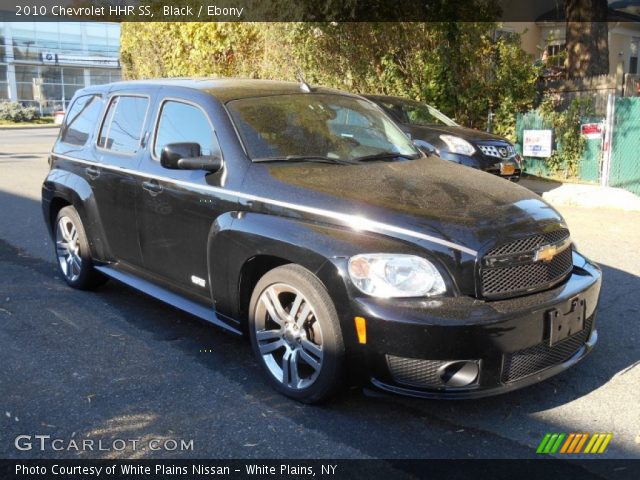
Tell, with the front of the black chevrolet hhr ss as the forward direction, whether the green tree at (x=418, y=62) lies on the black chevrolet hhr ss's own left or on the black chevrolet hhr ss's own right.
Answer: on the black chevrolet hhr ss's own left

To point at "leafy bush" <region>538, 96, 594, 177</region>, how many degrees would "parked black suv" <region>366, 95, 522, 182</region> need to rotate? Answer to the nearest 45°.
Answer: approximately 90° to its left

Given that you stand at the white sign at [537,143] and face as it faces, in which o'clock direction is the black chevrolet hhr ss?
The black chevrolet hhr ss is roughly at 12 o'clock from the white sign.

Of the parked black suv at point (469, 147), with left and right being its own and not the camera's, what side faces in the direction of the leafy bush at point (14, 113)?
back

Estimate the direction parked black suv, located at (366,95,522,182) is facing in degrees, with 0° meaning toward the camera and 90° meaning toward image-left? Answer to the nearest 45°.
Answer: approximately 315°

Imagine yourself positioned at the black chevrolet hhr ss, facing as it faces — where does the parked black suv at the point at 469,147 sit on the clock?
The parked black suv is roughly at 8 o'clock from the black chevrolet hhr ss.

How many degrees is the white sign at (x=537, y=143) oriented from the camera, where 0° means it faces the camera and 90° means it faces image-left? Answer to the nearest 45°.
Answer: approximately 0°
